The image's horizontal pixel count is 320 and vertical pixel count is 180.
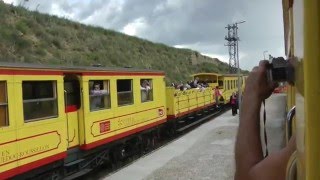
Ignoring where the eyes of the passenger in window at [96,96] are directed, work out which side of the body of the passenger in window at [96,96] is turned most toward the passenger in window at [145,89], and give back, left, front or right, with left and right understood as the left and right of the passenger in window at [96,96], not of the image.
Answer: left

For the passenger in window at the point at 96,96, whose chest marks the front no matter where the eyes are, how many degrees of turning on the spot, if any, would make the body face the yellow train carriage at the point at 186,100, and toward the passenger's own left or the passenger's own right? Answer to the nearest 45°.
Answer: approximately 90° to the passenger's own left

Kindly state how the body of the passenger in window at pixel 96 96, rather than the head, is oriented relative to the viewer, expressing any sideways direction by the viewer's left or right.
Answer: facing the viewer and to the right of the viewer

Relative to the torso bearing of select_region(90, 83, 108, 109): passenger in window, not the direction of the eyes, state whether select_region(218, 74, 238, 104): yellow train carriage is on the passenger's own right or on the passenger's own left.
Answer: on the passenger's own left
